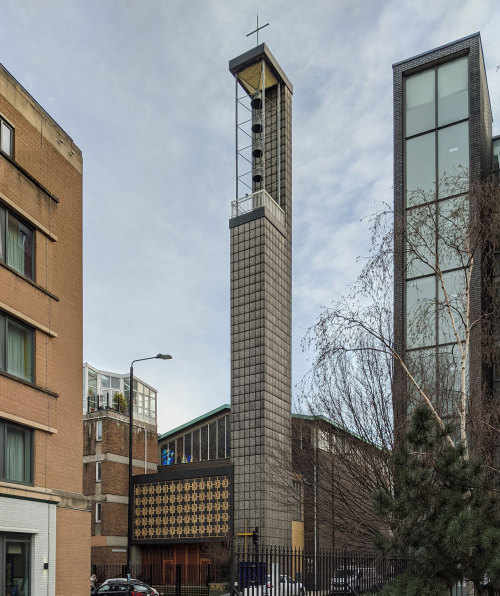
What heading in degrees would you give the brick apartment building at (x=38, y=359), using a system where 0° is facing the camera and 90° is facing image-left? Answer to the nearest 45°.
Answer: approximately 315°

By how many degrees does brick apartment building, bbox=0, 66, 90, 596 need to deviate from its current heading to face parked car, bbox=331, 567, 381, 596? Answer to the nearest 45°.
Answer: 0° — it already faces it

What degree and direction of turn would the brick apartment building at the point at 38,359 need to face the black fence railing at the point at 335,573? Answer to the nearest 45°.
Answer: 0° — it already faces it

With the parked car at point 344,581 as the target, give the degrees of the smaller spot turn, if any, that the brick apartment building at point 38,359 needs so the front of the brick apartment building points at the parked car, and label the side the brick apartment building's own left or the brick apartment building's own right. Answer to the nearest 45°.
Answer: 0° — it already faces it

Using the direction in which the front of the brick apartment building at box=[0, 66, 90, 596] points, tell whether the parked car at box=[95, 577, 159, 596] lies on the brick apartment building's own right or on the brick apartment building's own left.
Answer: on the brick apartment building's own left
